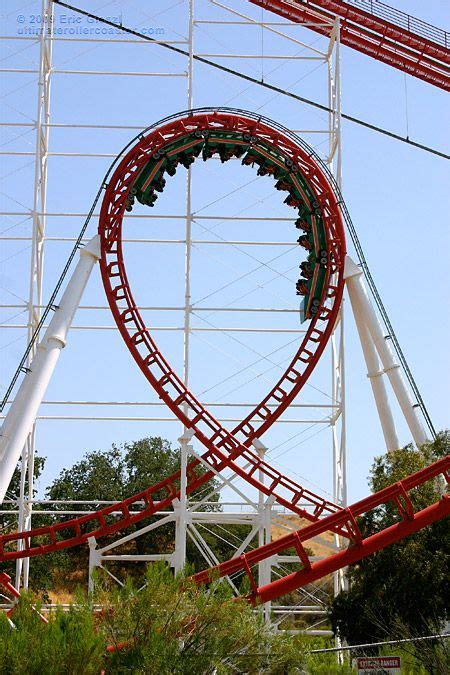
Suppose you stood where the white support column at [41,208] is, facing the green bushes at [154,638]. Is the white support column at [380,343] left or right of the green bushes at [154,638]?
left

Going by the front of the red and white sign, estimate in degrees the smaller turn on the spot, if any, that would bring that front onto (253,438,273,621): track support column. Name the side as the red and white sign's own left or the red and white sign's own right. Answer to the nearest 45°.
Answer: approximately 180°

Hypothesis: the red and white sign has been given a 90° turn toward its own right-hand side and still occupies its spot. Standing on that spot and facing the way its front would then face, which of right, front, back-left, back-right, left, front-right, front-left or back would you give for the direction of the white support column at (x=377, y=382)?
right

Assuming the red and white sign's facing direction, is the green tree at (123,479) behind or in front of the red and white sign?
behind

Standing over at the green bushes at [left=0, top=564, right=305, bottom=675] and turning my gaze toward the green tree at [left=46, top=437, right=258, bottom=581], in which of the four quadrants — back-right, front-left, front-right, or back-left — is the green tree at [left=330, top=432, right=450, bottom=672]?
front-right

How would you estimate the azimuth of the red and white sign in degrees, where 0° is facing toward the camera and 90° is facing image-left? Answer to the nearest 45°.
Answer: approximately 0°

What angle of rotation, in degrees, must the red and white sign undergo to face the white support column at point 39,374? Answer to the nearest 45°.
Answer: approximately 135° to its right

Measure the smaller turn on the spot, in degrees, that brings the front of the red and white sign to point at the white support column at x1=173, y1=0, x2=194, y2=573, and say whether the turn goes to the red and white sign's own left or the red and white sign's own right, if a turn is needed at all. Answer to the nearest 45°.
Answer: approximately 180°

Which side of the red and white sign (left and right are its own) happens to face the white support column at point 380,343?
back

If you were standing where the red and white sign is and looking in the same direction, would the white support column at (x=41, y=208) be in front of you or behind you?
behind

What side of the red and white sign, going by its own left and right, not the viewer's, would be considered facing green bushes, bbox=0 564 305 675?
right

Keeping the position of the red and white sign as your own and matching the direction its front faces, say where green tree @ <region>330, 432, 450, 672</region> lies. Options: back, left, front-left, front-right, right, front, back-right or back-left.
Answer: back

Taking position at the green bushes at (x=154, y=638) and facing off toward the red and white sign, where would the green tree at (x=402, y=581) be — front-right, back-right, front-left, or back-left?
front-left
